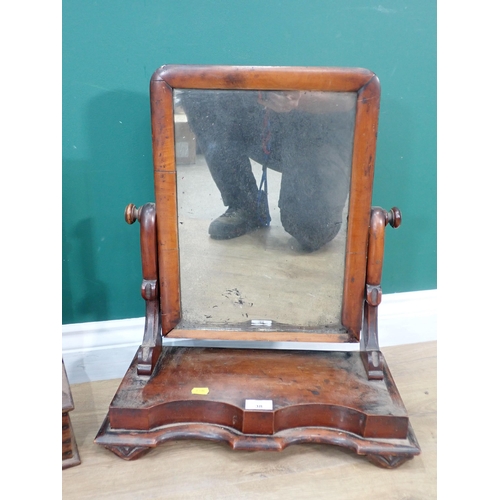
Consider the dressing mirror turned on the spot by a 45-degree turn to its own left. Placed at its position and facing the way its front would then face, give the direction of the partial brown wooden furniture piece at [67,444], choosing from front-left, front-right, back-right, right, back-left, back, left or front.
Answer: back-right

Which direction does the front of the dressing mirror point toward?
toward the camera
